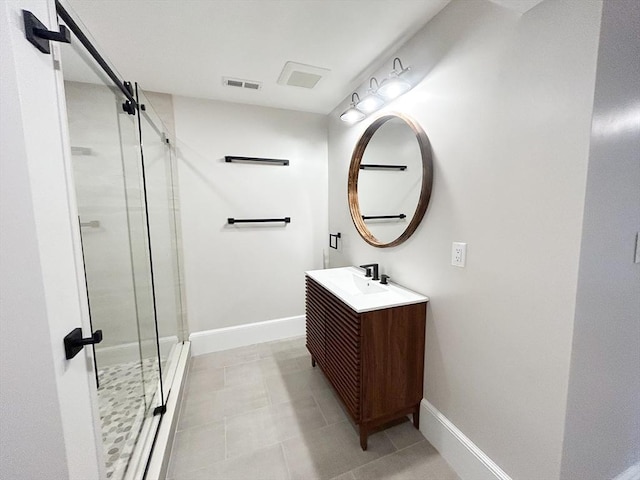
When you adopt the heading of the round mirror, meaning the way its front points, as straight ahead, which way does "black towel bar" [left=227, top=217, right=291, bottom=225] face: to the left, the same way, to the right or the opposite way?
to the left

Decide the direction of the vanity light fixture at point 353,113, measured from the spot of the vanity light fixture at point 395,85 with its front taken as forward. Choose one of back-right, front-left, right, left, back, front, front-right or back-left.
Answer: right

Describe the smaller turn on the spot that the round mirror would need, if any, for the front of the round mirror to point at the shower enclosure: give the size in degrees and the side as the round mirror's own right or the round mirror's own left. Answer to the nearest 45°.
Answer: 0° — it already faces it

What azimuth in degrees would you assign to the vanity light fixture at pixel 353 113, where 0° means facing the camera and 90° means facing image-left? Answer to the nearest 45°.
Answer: approximately 45°

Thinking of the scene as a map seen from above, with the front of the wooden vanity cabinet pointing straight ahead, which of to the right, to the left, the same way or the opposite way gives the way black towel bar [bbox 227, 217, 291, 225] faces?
to the left

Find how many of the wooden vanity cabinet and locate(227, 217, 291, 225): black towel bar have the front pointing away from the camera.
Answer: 0
